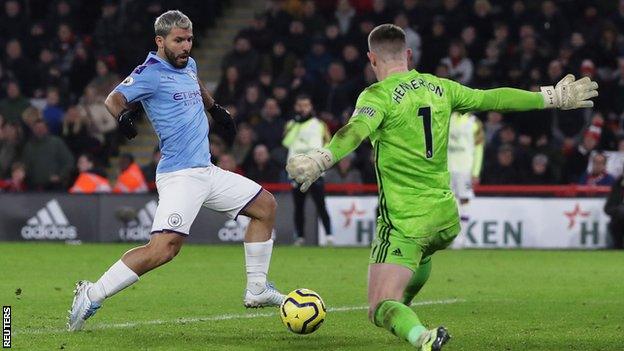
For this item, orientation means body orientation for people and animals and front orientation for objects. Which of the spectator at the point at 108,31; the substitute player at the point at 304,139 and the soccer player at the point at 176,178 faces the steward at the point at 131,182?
the spectator at the point at 108,31

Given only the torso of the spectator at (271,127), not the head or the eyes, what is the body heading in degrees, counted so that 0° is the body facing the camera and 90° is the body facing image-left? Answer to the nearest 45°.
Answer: approximately 0°

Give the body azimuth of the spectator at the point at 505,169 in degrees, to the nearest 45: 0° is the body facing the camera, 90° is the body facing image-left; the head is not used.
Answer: approximately 0°

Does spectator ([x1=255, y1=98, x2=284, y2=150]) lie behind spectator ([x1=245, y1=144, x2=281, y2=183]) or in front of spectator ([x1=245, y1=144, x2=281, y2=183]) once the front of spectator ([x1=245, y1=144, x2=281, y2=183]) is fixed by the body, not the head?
behind

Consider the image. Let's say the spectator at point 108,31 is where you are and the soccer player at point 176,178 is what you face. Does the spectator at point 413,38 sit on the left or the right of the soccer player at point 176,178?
left

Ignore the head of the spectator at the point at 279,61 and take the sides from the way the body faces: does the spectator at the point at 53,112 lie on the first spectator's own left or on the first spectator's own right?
on the first spectator's own right

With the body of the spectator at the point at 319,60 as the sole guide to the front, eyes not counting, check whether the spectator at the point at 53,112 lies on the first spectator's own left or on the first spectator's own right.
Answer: on the first spectator's own right

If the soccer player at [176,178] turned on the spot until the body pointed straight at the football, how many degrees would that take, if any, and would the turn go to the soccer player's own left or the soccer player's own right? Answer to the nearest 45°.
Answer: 0° — they already face it
